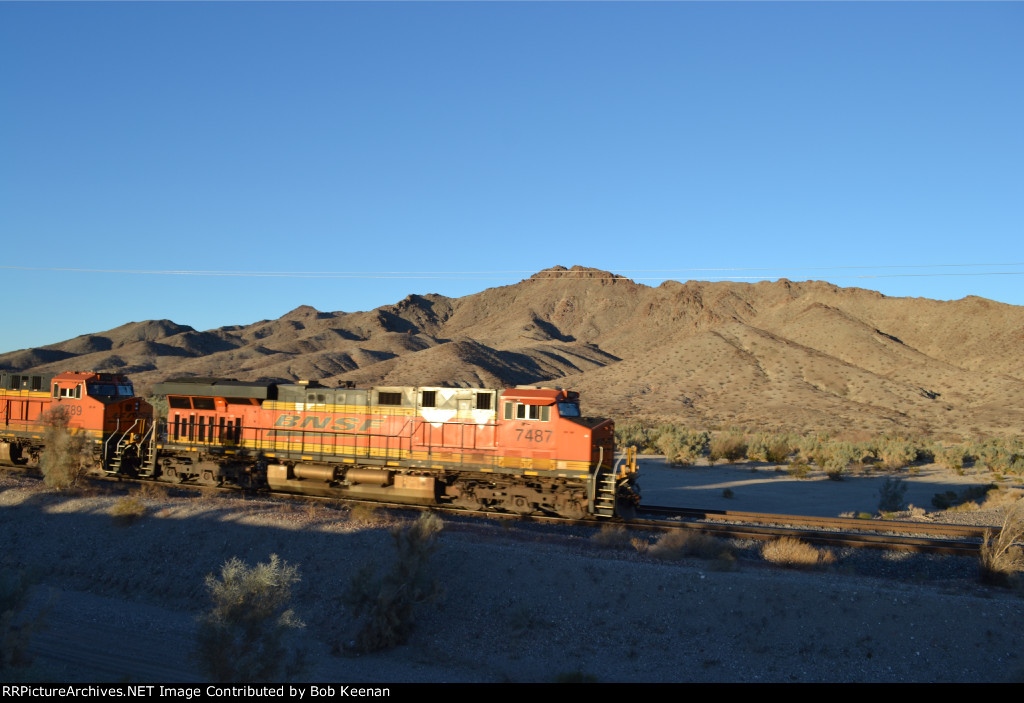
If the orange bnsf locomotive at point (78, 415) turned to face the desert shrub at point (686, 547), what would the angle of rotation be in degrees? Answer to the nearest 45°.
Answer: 0° — it already faces it

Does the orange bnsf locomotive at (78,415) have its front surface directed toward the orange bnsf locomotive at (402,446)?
yes

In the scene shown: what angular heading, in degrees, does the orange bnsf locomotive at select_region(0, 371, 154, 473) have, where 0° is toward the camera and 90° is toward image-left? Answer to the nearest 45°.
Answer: approximately 315°

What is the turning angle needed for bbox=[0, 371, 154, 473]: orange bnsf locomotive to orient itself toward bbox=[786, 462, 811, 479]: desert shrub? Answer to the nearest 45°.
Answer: approximately 45° to its left

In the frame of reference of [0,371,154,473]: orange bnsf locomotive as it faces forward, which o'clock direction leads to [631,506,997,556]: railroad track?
The railroad track is roughly at 12 o'clock from the orange bnsf locomotive.

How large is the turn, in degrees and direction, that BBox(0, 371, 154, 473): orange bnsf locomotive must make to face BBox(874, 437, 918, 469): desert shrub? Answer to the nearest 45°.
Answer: approximately 45° to its left

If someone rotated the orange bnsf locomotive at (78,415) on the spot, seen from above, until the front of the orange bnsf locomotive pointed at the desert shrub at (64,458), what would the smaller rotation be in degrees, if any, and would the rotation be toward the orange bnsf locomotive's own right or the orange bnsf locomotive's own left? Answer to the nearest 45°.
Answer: approximately 45° to the orange bnsf locomotive's own right
